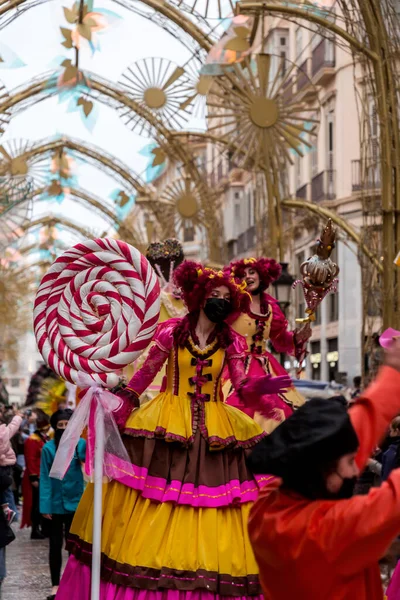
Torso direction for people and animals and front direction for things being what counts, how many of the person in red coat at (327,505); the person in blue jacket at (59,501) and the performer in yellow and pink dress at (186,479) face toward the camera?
2

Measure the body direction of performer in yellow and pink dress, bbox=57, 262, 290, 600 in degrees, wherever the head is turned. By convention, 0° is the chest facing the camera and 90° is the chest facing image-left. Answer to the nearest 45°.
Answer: approximately 0°

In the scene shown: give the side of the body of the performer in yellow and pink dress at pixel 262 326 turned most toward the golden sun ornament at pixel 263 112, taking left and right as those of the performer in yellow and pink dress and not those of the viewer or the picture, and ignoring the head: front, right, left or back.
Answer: back

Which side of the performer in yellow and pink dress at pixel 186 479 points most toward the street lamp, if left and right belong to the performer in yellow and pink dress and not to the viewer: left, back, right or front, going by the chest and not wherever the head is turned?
back

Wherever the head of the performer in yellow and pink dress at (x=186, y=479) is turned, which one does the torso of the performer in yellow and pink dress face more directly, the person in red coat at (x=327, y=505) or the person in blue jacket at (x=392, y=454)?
the person in red coat

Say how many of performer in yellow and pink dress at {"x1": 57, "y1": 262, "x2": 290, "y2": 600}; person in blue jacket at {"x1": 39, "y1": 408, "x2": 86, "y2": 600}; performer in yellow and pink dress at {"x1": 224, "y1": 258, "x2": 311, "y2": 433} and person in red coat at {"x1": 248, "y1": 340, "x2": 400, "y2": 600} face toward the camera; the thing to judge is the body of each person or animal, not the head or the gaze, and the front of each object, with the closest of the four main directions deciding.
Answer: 3

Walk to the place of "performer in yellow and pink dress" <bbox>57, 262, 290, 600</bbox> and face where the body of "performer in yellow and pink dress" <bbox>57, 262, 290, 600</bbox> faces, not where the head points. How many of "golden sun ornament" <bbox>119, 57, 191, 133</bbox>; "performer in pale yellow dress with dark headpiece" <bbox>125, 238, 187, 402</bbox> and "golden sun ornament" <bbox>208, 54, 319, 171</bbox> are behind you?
3

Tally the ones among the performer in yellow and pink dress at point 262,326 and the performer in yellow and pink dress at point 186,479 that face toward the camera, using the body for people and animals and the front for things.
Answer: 2

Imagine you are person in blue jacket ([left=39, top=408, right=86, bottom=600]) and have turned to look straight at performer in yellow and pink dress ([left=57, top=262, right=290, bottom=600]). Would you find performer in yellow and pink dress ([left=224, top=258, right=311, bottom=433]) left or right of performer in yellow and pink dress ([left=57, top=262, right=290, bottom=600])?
left

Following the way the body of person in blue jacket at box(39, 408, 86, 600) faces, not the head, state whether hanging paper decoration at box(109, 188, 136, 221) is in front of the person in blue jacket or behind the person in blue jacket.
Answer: behind
